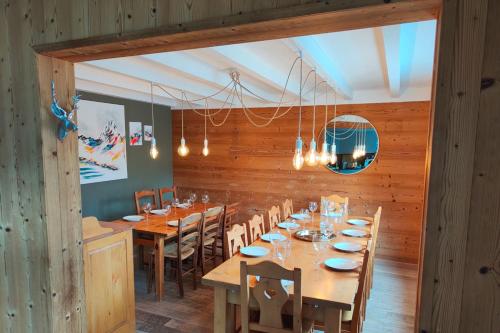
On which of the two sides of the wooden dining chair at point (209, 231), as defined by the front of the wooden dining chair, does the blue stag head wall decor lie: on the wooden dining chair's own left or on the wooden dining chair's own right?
on the wooden dining chair's own left

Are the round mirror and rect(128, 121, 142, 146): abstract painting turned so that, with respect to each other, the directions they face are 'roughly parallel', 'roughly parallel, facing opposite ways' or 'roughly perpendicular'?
roughly perpendicular

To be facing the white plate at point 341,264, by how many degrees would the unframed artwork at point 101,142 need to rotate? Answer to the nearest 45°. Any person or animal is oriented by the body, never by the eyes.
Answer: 0° — it already faces it

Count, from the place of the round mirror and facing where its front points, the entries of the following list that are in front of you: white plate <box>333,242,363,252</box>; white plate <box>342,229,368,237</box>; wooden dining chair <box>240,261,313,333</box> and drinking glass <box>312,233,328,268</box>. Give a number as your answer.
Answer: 4

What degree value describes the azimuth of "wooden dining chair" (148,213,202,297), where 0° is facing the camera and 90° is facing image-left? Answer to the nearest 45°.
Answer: approximately 135°

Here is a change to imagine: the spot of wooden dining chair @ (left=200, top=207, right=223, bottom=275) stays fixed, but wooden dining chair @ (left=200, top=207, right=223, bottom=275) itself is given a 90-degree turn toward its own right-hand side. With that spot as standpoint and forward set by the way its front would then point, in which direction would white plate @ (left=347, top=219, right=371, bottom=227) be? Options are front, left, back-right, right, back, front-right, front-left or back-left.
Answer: front-right

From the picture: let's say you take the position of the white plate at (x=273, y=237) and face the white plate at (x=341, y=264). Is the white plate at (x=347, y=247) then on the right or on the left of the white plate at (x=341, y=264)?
left

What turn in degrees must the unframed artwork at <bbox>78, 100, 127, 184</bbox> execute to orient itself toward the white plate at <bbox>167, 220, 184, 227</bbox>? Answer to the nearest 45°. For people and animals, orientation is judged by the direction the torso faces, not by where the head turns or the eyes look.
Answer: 0° — it already faces it

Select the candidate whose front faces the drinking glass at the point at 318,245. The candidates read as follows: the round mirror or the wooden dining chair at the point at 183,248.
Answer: the round mirror

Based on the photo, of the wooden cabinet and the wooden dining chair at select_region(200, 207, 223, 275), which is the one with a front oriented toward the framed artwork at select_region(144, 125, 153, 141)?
the wooden dining chair

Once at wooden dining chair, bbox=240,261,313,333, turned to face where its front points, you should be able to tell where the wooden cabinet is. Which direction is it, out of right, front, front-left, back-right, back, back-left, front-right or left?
back-left

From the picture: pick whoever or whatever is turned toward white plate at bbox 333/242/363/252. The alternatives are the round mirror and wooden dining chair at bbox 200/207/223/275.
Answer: the round mirror

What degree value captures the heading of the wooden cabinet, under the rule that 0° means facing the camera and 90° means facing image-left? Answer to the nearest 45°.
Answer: approximately 315°

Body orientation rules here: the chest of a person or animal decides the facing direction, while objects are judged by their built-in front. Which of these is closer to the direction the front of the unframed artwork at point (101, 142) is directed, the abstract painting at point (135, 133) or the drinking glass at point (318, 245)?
the drinking glass

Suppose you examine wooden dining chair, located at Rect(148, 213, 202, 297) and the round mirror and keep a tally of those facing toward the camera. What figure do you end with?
1

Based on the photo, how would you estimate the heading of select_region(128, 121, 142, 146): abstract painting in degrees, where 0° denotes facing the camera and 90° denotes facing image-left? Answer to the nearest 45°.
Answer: approximately 315°
